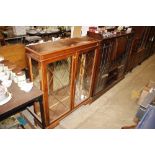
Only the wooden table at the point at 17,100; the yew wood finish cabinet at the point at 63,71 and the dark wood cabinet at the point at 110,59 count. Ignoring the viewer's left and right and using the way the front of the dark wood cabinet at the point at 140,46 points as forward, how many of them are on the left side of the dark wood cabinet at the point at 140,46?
0

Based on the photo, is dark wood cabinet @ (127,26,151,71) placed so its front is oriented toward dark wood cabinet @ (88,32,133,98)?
no

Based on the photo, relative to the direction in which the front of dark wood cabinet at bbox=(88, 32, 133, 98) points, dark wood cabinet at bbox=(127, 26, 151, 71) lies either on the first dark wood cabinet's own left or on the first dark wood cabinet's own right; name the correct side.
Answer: on the first dark wood cabinet's own left

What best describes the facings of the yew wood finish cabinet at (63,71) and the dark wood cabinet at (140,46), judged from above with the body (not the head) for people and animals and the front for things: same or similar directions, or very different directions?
same or similar directions

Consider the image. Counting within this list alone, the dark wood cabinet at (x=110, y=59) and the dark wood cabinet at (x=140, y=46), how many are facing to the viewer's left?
0

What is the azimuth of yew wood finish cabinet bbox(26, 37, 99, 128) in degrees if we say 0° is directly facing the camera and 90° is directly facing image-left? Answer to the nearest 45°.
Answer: approximately 315°

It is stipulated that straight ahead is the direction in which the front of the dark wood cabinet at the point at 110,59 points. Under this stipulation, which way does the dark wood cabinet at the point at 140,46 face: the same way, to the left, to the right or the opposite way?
the same way

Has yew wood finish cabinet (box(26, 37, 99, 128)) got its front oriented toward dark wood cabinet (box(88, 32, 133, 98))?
no

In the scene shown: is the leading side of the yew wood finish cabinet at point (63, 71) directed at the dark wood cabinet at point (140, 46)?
no

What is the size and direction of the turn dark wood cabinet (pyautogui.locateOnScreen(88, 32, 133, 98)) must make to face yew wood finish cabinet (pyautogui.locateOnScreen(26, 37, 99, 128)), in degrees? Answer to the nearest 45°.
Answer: approximately 90° to its right

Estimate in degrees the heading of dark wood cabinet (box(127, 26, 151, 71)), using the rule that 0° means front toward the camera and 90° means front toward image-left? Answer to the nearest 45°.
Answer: approximately 315°

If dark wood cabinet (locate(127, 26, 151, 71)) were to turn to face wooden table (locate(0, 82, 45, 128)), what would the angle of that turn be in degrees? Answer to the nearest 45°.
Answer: approximately 45° to its right

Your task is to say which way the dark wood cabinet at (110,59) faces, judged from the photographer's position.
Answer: facing the viewer and to the right of the viewer

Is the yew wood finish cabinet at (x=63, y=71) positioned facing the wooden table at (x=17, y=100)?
no

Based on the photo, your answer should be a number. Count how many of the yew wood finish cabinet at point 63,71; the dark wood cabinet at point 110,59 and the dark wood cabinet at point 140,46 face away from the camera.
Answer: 0

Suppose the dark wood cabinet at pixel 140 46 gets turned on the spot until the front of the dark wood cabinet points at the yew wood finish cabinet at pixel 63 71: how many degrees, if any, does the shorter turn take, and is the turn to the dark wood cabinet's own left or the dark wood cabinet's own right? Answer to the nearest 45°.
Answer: approximately 45° to the dark wood cabinet's own right

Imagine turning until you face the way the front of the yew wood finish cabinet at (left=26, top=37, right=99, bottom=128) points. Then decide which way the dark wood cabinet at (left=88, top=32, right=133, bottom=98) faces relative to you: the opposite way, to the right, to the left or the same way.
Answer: the same way
